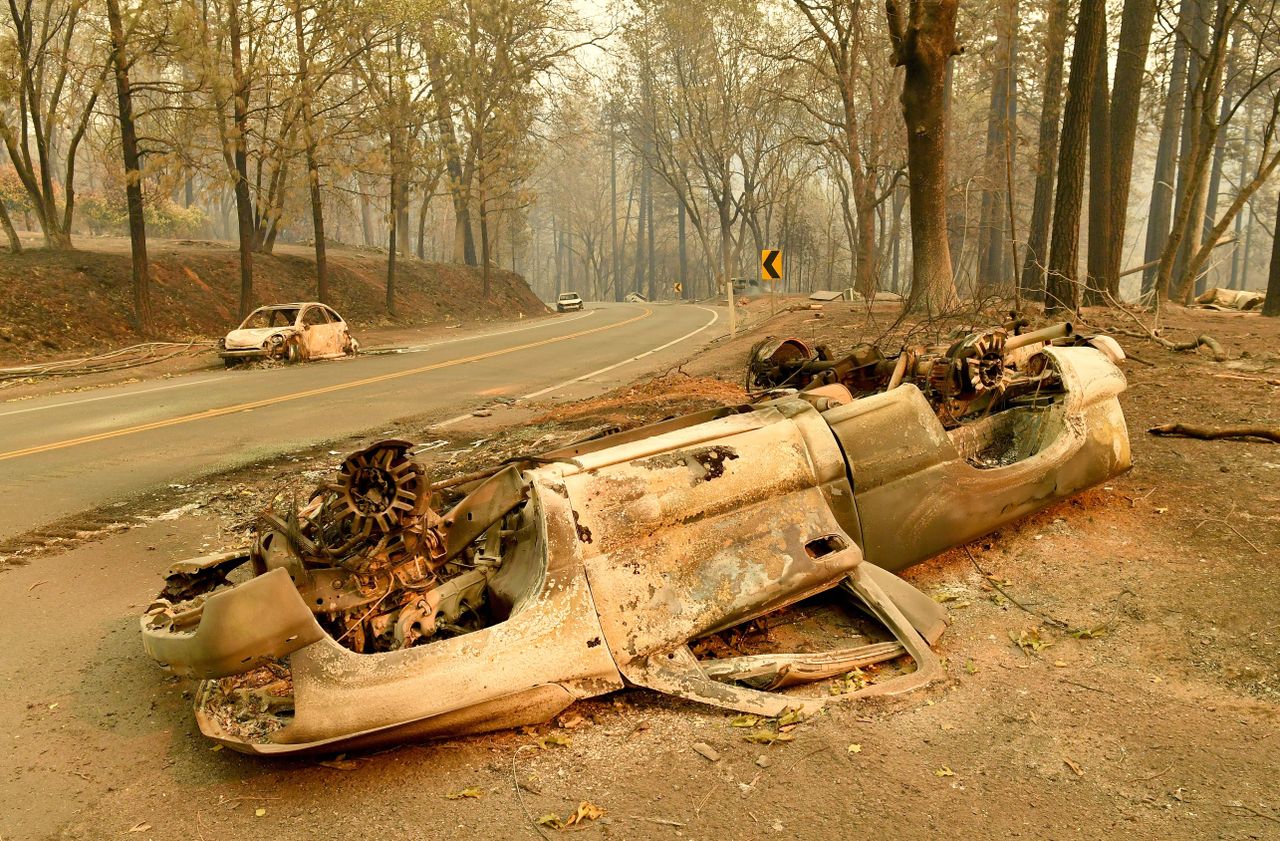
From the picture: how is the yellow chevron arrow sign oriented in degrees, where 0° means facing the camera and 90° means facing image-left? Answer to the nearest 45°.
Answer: approximately 0°

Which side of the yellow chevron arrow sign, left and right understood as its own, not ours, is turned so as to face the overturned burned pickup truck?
front

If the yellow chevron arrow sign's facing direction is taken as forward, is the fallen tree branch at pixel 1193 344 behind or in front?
in front

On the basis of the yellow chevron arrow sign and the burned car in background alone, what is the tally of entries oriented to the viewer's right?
0

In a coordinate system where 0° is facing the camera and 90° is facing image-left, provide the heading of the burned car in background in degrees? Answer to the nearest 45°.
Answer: approximately 45°

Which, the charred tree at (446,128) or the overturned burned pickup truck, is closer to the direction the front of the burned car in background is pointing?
the overturned burned pickup truck

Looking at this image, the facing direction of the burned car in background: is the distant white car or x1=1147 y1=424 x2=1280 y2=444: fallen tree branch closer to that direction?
the fallen tree branch

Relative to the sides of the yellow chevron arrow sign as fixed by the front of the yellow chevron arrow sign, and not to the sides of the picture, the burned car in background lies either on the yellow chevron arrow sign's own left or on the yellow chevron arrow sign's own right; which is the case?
on the yellow chevron arrow sign's own right

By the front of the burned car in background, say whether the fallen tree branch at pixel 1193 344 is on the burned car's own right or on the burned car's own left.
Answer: on the burned car's own left

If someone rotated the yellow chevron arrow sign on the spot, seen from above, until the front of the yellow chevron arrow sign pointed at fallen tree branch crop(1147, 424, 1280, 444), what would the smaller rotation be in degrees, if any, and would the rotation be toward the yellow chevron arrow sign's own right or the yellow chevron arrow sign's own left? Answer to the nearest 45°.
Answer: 0° — it already faces it

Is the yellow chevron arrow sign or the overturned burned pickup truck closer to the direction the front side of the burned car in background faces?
the overturned burned pickup truck

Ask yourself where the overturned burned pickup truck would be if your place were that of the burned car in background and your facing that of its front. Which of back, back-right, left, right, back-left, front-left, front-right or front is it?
front-left

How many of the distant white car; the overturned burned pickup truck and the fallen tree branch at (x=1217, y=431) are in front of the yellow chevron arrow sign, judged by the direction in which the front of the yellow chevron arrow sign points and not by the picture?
2
